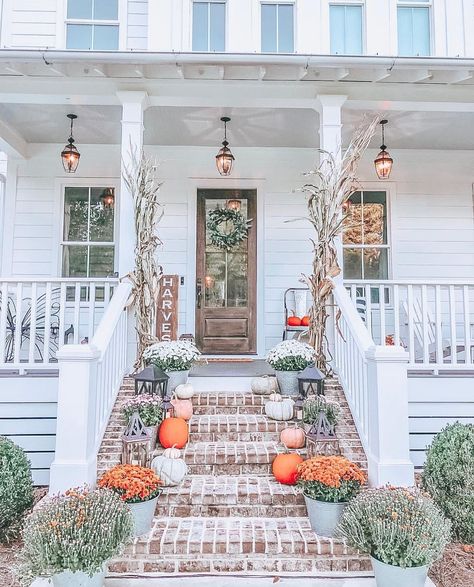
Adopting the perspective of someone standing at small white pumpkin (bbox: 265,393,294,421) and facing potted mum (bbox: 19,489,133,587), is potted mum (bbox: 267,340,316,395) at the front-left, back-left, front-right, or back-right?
back-right

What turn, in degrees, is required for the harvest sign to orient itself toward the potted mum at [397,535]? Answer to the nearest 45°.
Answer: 0° — it already faces it

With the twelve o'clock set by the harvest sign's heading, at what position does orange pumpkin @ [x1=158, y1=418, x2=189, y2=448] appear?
The orange pumpkin is roughly at 12 o'clock from the harvest sign.

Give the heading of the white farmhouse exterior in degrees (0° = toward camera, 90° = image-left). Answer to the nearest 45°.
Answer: approximately 0°

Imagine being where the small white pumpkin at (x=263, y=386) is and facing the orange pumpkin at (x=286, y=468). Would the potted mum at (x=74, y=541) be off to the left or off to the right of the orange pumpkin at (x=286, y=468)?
right

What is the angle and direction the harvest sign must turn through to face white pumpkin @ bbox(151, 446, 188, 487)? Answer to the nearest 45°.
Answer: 0° — it already faces it

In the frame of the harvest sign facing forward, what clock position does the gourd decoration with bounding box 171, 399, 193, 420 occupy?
The gourd decoration is roughly at 12 o'clock from the harvest sign.

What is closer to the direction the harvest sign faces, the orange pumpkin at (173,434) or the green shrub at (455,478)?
the orange pumpkin

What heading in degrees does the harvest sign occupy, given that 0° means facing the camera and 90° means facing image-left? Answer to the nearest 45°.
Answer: approximately 0°
